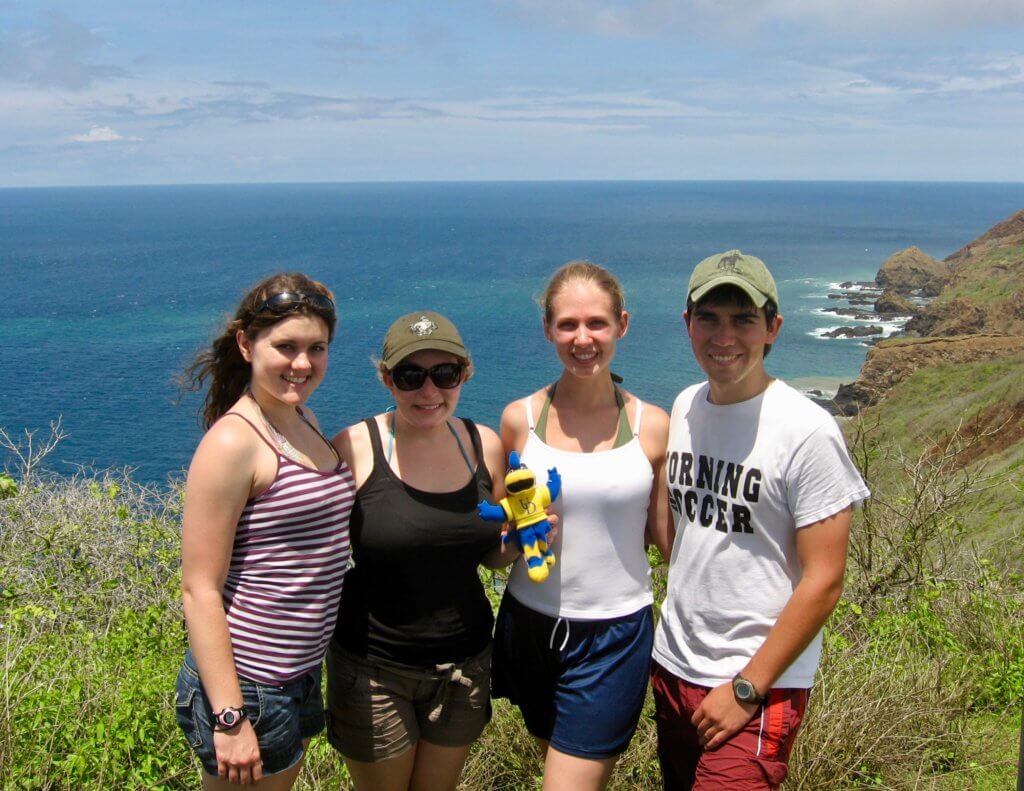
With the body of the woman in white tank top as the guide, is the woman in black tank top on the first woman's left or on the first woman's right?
on the first woman's right

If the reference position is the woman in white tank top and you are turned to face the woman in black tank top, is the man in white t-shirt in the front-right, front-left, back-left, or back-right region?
back-left

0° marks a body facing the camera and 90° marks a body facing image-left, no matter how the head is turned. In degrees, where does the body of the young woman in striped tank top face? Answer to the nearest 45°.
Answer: approximately 315°

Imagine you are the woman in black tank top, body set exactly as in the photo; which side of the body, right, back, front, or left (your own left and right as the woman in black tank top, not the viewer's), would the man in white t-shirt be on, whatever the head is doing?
left

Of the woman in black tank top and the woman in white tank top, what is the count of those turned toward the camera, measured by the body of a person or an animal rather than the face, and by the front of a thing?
2
